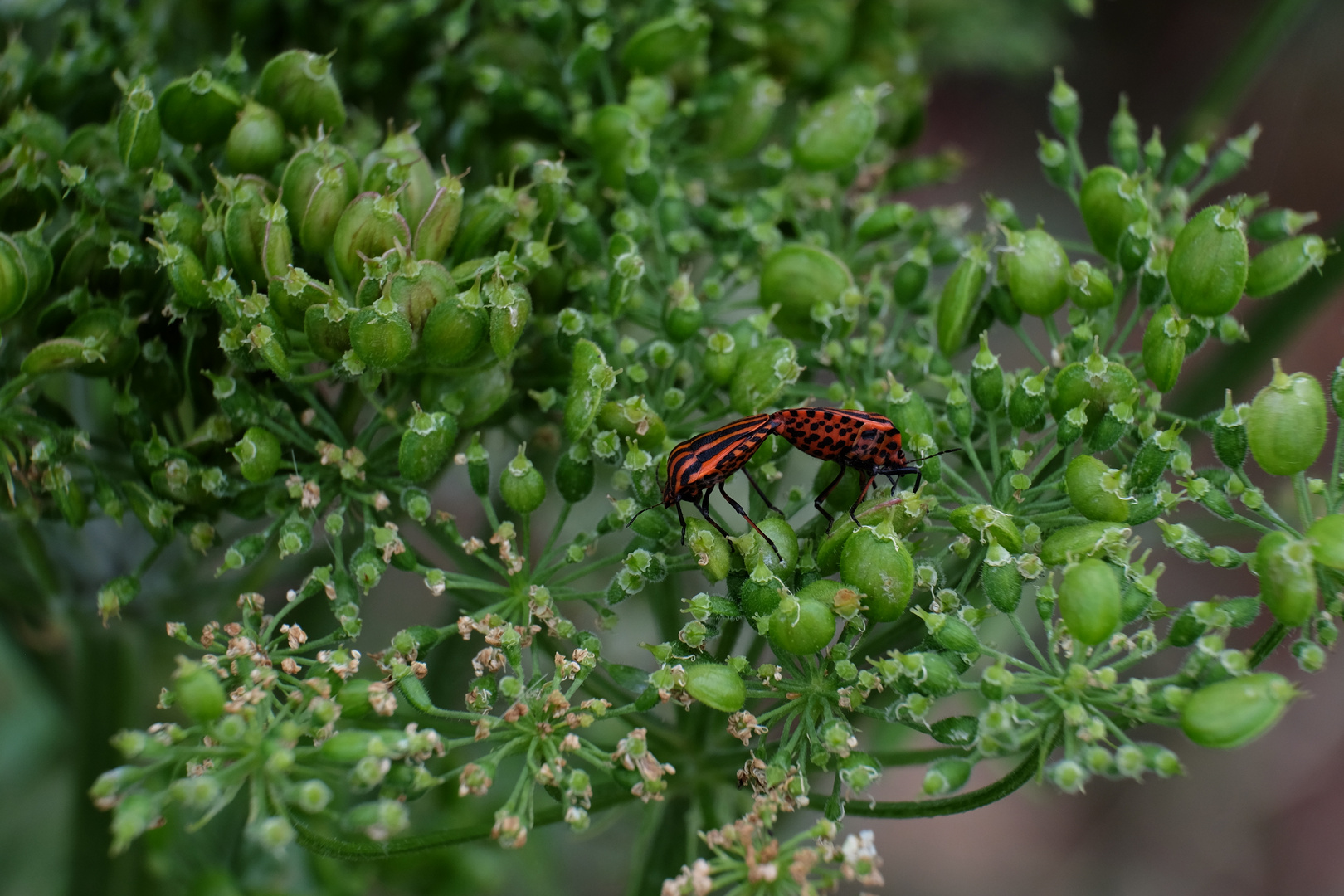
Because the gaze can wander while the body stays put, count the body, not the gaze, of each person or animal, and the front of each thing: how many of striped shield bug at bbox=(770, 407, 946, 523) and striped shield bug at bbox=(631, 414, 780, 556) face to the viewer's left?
1

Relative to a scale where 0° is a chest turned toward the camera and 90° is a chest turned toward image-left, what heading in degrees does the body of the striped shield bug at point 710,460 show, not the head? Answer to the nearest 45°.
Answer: approximately 90°

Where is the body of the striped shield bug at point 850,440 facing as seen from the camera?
to the viewer's right

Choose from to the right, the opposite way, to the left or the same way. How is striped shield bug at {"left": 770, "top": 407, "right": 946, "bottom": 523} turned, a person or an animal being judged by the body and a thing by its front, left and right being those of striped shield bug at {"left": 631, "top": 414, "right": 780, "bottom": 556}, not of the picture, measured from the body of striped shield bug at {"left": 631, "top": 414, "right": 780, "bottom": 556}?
the opposite way

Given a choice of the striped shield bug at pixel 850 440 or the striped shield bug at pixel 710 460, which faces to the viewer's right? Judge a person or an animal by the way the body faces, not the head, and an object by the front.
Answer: the striped shield bug at pixel 850 440
